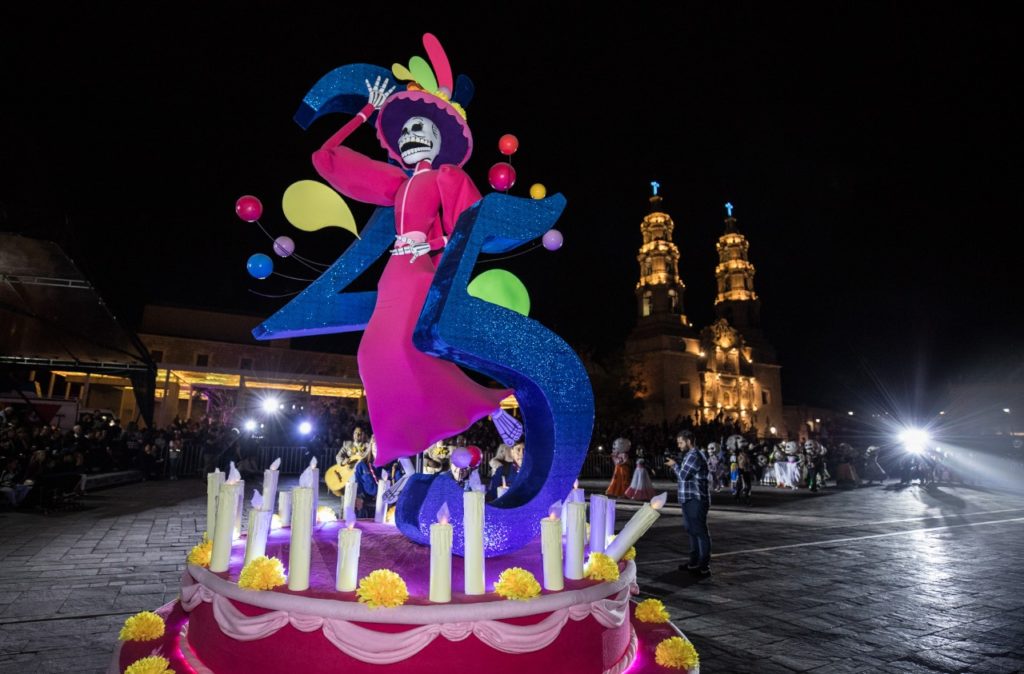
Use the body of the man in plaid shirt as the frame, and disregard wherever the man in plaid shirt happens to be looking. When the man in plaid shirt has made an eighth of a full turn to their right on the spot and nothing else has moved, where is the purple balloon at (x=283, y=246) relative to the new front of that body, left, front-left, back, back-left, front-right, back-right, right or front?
left

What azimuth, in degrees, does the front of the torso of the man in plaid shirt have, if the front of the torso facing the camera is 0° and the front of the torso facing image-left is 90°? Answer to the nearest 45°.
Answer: approximately 90°

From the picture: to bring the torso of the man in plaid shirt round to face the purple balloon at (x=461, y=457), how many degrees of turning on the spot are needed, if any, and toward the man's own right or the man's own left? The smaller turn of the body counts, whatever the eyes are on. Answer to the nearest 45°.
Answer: approximately 45° to the man's own left

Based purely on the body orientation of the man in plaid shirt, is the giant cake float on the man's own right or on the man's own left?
on the man's own left

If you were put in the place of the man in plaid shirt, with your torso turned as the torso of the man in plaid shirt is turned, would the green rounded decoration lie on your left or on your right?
on your left

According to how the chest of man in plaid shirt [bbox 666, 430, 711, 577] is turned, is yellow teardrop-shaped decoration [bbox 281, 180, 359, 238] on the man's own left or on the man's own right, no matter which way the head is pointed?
on the man's own left
